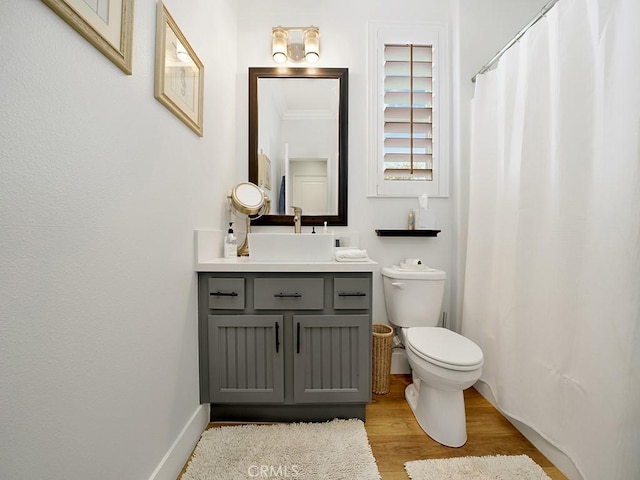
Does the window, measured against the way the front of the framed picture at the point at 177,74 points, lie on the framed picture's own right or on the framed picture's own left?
on the framed picture's own left

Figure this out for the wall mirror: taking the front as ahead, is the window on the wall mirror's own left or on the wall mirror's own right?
on the wall mirror's own left

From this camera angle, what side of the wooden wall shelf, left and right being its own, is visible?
front

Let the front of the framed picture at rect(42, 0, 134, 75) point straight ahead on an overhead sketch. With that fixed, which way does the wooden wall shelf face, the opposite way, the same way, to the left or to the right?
to the right

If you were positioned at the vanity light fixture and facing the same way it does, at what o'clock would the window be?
The window is roughly at 9 o'clock from the vanity light fixture.

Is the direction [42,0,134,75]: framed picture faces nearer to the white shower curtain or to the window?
the white shower curtain

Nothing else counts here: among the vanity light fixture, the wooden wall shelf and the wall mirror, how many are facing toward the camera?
3

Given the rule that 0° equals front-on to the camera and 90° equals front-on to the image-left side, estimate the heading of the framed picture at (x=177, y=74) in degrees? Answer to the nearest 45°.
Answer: approximately 315°

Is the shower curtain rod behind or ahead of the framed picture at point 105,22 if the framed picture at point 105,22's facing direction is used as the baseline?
ahead
